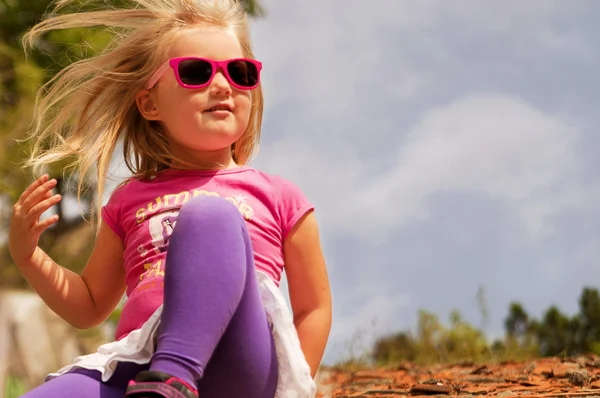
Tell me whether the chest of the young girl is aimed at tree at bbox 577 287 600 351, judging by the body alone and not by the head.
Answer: no

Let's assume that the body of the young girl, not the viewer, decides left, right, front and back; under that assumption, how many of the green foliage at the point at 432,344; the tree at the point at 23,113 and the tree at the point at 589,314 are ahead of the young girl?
0

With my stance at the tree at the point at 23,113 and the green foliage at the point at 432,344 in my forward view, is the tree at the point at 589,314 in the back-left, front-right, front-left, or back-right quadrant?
front-left

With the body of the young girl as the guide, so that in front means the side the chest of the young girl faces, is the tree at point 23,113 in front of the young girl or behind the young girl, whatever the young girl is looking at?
behind

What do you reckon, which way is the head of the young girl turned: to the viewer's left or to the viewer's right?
to the viewer's right

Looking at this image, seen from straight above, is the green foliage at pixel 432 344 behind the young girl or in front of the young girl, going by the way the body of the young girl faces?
behind

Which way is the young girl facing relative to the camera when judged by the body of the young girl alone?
toward the camera
